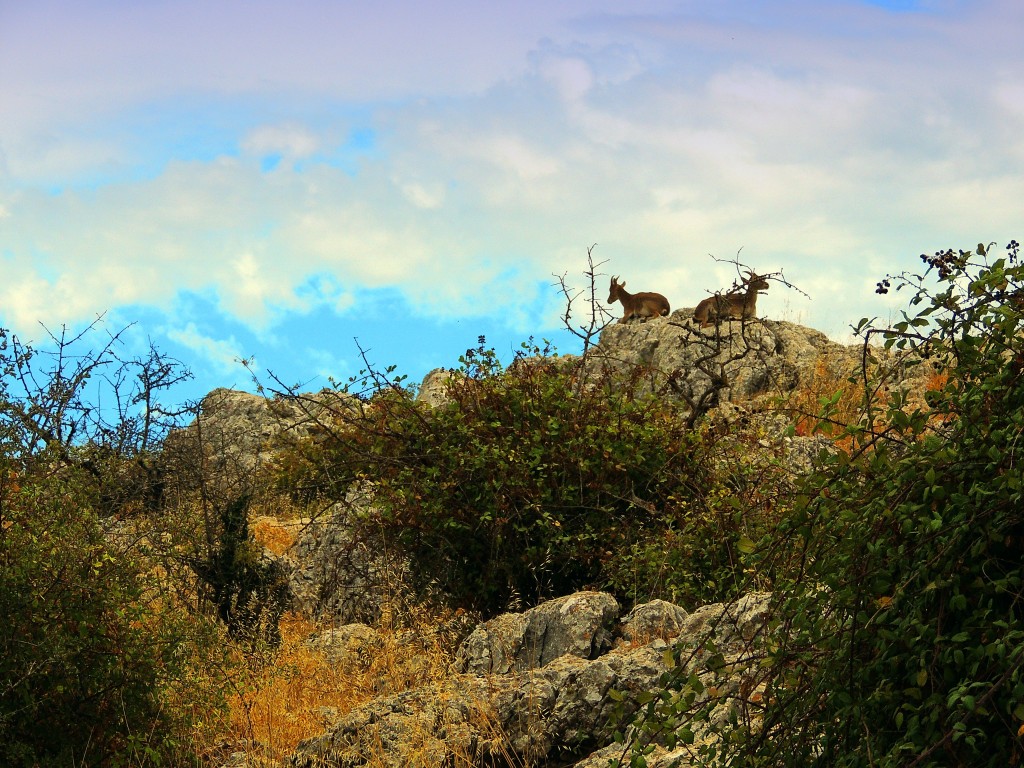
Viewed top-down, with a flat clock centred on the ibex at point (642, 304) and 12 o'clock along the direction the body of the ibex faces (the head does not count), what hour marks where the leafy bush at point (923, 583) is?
The leafy bush is roughly at 9 o'clock from the ibex.

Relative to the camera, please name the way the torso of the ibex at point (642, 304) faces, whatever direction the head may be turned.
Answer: to the viewer's left

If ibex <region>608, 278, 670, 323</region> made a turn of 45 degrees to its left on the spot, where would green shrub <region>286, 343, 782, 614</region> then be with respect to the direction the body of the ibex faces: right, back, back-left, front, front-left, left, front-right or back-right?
front-left

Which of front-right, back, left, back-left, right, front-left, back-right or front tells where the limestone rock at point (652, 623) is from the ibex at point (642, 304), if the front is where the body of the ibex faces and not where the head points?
left

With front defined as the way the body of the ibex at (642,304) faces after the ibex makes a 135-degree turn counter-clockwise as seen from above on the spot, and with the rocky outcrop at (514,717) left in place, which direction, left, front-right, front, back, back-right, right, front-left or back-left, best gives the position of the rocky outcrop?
front-right

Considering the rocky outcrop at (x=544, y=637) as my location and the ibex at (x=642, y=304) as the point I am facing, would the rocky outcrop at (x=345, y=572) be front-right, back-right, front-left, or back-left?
front-left

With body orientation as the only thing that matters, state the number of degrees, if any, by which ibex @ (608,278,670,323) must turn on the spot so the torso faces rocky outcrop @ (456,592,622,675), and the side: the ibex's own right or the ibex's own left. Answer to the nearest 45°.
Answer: approximately 90° to the ibex's own left
